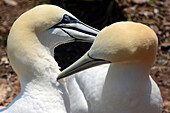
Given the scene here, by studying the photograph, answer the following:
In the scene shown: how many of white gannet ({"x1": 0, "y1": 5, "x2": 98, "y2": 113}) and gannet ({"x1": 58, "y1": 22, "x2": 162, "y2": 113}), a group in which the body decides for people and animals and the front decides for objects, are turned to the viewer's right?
1

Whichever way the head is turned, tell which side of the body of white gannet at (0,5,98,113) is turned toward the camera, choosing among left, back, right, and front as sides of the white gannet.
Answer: right

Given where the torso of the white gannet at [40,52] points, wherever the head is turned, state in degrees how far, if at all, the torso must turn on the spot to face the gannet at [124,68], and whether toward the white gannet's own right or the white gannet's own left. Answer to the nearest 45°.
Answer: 0° — it already faces it

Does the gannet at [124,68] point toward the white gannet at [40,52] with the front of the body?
yes

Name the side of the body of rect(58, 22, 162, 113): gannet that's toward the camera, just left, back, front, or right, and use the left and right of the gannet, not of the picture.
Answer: left
